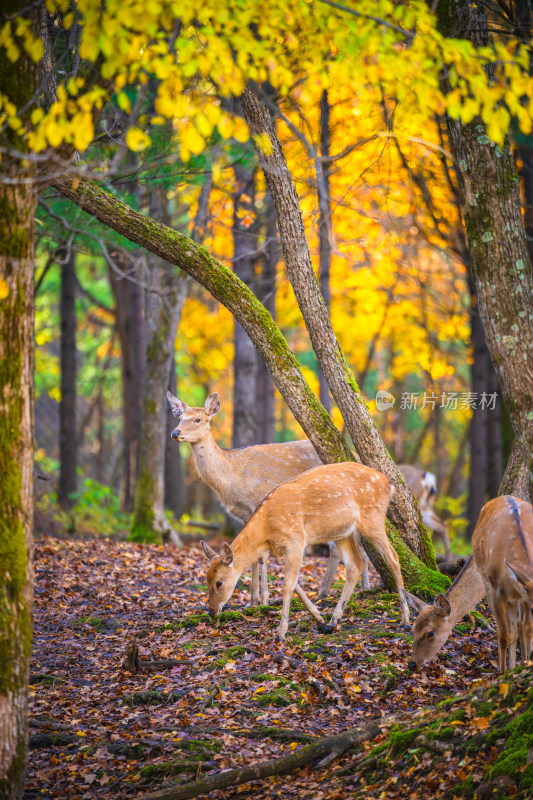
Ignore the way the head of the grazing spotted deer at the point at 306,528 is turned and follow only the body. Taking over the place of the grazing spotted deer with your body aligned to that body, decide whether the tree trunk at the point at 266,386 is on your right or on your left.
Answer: on your right

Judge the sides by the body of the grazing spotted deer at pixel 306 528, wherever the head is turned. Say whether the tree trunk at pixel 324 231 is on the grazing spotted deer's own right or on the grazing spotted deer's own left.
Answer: on the grazing spotted deer's own right

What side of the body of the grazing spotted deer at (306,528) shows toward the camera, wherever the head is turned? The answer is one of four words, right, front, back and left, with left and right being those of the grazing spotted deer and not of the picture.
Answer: left
